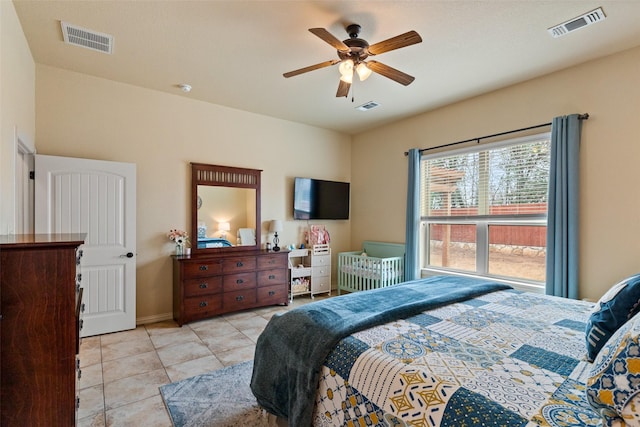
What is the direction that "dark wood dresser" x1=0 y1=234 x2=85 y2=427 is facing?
to the viewer's right

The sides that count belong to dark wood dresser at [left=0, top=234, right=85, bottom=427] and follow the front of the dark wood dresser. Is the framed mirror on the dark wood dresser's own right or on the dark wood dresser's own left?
on the dark wood dresser's own left

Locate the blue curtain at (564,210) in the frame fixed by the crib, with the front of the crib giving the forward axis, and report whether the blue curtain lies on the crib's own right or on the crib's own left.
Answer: on the crib's own left

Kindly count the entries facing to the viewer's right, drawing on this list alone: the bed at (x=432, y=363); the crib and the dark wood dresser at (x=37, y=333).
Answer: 1

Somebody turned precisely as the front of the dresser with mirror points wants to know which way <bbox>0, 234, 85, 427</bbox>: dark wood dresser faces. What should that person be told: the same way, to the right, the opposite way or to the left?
to the left

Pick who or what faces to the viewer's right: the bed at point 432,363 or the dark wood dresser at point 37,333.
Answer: the dark wood dresser

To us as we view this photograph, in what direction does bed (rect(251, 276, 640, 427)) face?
facing away from the viewer and to the left of the viewer

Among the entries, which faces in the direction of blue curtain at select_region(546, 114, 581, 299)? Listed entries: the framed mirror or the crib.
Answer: the framed mirror

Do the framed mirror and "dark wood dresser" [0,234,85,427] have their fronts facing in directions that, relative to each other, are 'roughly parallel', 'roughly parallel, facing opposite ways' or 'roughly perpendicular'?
roughly perpendicular

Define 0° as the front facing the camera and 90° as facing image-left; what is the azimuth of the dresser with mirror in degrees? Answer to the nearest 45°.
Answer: approximately 315°

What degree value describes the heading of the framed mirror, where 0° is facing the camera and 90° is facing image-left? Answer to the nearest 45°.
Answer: approximately 315°

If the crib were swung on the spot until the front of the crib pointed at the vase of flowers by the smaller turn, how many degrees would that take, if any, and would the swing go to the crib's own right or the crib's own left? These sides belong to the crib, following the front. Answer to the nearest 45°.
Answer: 0° — it already faces it

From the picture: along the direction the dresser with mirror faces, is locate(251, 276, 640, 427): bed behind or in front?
in front
